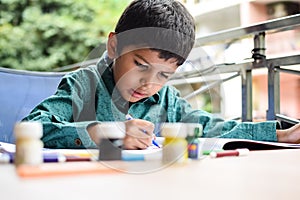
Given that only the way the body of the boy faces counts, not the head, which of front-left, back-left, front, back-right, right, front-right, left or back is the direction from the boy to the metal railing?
left

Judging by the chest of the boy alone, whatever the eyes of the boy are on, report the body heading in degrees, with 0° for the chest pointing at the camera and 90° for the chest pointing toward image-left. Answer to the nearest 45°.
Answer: approximately 315°
